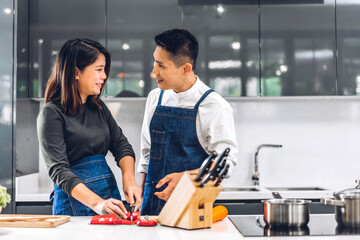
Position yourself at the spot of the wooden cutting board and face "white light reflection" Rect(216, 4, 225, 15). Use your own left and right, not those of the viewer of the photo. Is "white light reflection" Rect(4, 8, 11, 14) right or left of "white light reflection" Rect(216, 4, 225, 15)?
left

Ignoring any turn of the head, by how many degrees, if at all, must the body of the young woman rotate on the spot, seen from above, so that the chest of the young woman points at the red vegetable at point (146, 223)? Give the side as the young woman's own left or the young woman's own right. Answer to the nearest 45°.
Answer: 0° — they already face it

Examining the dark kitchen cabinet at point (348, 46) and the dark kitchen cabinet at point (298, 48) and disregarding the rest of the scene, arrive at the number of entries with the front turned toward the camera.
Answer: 2

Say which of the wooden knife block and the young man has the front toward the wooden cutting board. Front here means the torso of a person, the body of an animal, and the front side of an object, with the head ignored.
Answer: the young man

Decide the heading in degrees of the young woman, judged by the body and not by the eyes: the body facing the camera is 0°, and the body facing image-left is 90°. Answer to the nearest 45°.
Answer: approximately 315°

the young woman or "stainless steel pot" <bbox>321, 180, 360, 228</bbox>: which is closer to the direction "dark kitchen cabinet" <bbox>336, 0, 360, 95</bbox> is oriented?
the stainless steel pot

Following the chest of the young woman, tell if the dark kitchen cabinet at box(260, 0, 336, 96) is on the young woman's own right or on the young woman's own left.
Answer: on the young woman's own left

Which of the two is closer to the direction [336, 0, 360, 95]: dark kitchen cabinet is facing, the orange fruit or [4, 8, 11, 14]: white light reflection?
the orange fruit

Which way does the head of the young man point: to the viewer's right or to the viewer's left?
to the viewer's left
